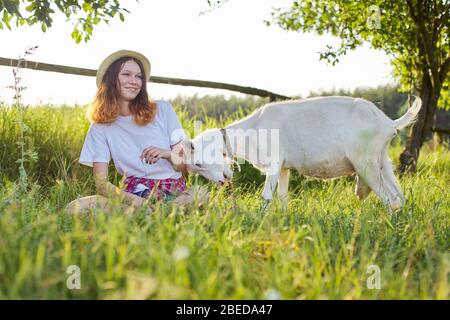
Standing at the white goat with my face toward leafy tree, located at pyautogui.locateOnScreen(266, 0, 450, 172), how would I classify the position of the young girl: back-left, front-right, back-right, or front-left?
back-left

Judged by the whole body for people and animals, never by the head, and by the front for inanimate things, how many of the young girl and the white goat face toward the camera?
1

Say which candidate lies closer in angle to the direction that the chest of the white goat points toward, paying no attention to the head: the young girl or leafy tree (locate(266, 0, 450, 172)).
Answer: the young girl

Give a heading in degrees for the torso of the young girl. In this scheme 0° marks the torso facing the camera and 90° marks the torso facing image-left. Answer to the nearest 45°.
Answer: approximately 0°

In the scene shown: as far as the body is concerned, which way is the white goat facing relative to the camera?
to the viewer's left

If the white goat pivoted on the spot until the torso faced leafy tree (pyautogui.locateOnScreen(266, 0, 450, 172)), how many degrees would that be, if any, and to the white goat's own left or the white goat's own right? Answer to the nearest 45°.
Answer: approximately 90° to the white goat's own right

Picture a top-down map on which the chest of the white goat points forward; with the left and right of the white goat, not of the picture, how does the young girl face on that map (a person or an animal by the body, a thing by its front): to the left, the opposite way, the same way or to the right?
to the left

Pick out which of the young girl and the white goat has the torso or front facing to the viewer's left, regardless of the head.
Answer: the white goat

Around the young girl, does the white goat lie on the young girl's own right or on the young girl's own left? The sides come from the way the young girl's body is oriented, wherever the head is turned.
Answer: on the young girl's own left

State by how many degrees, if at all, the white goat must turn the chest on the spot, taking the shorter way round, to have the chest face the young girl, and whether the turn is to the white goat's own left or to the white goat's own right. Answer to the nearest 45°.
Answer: approximately 45° to the white goat's own left

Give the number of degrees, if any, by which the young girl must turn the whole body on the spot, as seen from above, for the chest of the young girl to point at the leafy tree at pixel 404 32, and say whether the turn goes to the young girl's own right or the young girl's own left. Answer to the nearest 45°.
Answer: approximately 135° to the young girl's own left

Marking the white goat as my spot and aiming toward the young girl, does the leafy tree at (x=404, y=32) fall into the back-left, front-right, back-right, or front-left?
back-right
